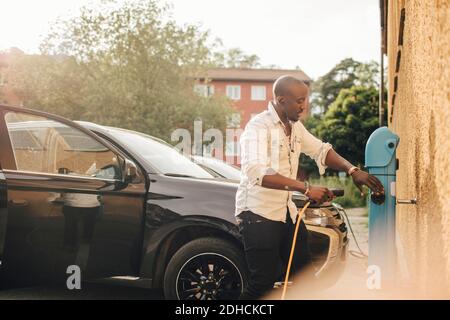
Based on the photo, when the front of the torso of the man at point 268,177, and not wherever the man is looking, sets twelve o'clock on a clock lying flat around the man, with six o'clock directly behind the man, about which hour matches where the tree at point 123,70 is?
The tree is roughly at 7 o'clock from the man.

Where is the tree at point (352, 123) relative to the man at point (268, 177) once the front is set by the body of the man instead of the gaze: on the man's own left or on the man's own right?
on the man's own left

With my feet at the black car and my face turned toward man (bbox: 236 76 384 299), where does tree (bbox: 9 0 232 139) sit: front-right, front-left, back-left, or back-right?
back-left

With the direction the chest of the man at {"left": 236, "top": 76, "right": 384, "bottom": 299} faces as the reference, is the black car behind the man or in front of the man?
behind

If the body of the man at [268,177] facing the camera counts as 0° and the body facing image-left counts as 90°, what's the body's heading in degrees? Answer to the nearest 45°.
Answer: approximately 315°

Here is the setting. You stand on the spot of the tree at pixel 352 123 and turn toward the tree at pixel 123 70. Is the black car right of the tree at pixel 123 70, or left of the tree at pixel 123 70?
left
